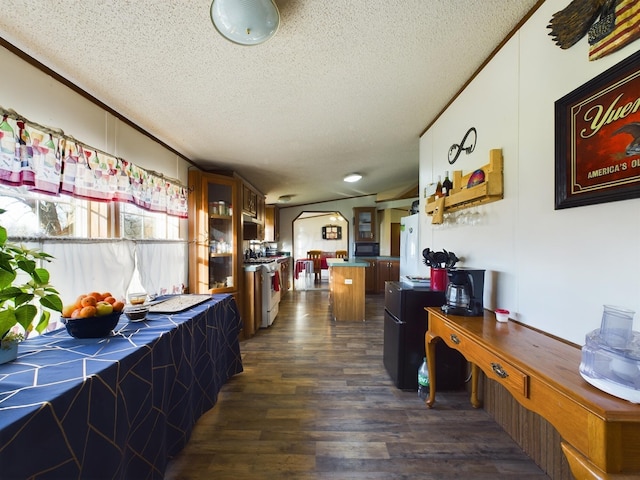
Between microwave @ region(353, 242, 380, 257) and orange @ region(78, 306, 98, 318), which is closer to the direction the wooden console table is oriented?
the orange

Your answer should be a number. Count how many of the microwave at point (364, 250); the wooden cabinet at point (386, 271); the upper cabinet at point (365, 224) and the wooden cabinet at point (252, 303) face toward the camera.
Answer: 3

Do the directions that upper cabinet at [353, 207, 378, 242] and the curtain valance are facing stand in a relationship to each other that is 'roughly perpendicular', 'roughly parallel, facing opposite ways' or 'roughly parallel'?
roughly perpendicular

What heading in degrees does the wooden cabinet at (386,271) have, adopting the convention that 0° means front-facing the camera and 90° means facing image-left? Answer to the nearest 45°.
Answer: approximately 0°

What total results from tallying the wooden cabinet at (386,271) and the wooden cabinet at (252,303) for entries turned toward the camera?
1

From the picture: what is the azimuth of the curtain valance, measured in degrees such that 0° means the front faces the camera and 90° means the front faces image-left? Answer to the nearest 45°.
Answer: approximately 315°

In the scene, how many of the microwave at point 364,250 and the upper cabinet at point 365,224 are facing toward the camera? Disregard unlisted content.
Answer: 2

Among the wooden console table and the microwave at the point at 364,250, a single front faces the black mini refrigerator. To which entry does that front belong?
the microwave

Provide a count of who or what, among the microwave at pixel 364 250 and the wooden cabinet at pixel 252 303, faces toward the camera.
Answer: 1

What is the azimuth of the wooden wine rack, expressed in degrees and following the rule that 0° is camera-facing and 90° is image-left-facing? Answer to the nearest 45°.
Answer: approximately 45°

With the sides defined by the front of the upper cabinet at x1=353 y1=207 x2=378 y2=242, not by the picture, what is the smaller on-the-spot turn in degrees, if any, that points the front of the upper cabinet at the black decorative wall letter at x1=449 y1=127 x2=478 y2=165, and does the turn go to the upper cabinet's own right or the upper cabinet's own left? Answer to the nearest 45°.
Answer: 0° — it already faces it
